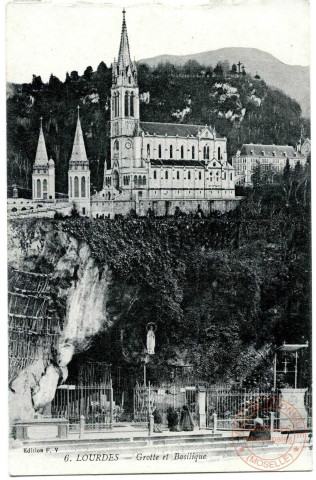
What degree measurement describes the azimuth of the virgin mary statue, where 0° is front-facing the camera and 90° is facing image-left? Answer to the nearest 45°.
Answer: approximately 0°

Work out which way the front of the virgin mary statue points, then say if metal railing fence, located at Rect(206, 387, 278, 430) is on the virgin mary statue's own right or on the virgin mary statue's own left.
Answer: on the virgin mary statue's own left
